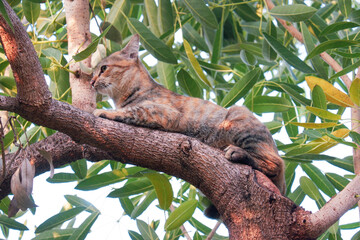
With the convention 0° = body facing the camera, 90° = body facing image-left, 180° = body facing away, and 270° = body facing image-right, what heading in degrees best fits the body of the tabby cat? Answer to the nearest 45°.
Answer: approximately 90°

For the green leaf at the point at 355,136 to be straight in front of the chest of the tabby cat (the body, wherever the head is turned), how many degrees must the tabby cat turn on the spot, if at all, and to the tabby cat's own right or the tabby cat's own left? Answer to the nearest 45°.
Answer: approximately 135° to the tabby cat's own left

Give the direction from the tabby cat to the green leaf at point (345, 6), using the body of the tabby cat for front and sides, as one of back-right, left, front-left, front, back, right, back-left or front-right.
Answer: back
